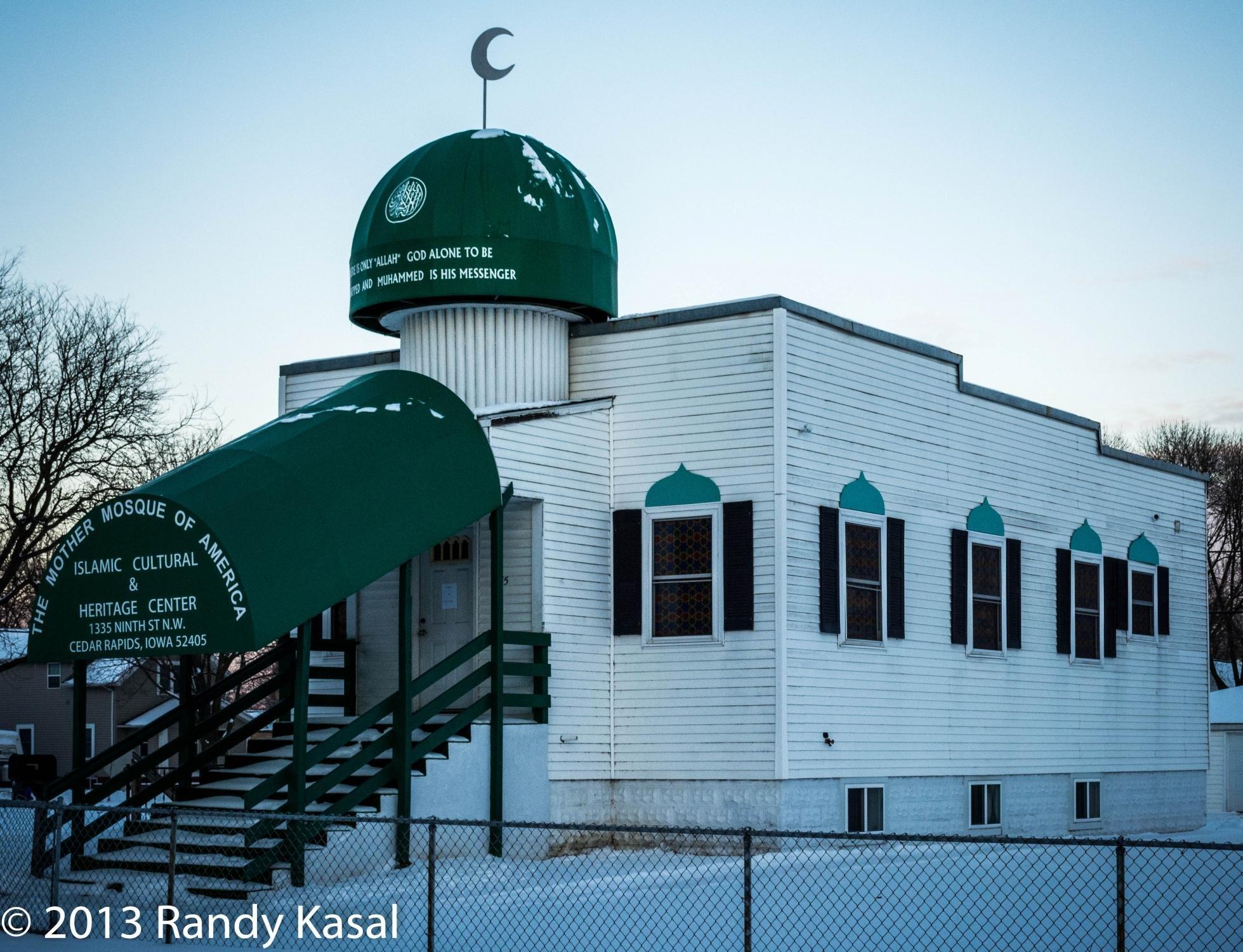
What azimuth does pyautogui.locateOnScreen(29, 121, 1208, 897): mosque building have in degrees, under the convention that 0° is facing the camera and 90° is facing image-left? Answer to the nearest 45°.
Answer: approximately 45°
